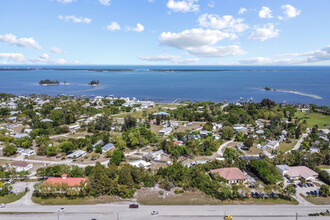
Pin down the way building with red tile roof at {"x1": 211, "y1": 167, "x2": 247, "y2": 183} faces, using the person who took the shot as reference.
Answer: facing the viewer
